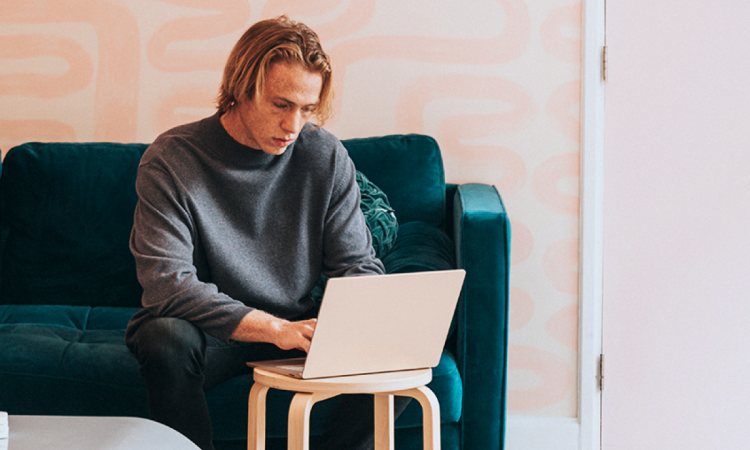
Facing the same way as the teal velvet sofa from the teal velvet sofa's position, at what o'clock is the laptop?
The laptop is roughly at 11 o'clock from the teal velvet sofa.

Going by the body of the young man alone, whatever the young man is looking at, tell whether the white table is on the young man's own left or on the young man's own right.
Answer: on the young man's own right

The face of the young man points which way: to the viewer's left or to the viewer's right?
to the viewer's right

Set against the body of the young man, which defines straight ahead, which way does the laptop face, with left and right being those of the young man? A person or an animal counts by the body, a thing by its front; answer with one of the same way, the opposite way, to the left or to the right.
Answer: the opposite way

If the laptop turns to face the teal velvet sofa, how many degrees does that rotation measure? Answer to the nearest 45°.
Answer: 0° — it already faces it

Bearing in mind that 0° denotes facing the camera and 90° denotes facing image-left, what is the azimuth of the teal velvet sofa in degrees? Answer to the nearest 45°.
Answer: approximately 0°

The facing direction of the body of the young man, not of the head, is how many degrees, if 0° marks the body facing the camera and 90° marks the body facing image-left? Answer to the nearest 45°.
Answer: approximately 315°

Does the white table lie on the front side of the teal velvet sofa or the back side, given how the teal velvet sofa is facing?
on the front side

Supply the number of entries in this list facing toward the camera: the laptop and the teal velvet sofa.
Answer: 1
